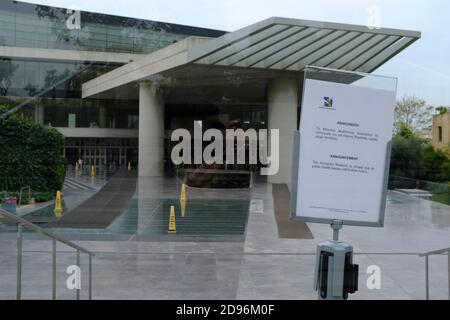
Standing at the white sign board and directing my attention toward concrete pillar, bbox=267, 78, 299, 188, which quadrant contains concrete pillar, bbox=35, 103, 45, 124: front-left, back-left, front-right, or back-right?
front-left

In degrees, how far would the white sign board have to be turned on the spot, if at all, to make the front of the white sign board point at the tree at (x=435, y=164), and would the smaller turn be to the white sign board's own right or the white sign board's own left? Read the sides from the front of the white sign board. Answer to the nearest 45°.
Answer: approximately 180°

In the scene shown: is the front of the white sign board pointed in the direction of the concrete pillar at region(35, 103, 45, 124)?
no

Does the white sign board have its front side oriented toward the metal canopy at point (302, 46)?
no

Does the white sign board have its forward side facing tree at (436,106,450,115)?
no

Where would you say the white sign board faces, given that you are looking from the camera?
facing the viewer

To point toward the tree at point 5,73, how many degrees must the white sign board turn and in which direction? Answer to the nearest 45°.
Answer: approximately 135° to its right

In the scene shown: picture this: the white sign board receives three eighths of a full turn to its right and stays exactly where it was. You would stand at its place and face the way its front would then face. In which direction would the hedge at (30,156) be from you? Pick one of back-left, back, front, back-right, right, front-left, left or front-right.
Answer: front

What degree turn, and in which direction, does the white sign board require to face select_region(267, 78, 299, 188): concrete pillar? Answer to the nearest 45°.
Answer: approximately 180°

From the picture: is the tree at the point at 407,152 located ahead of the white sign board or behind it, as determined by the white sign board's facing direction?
behind
